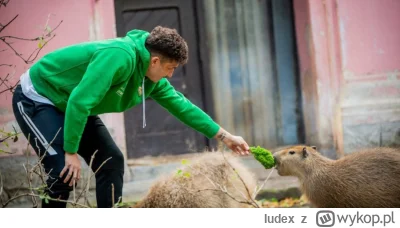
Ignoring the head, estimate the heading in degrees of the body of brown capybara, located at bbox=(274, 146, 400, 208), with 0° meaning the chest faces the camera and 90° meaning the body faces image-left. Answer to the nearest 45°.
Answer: approximately 90°

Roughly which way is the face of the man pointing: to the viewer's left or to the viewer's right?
to the viewer's right

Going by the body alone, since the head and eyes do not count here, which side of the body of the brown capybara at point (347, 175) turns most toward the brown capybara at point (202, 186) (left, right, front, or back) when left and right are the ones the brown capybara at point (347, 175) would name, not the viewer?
front

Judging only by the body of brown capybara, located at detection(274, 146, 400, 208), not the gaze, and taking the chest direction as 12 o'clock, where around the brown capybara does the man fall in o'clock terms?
The man is roughly at 11 o'clock from the brown capybara.
